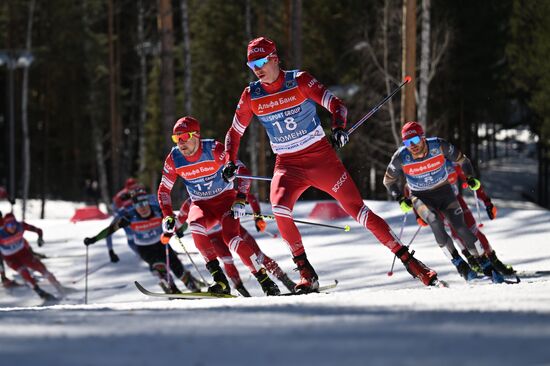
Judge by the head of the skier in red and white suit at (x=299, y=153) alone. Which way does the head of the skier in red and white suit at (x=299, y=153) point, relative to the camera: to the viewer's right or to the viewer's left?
to the viewer's left

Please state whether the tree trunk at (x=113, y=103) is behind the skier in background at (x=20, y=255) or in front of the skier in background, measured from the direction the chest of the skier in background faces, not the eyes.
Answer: behind

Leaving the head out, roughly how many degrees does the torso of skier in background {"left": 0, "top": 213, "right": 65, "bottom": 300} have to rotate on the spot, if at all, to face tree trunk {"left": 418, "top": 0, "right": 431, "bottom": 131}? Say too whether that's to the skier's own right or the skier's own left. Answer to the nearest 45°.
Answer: approximately 135° to the skier's own left

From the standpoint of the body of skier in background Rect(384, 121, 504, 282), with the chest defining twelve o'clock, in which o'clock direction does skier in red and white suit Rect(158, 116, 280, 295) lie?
The skier in red and white suit is roughly at 2 o'clock from the skier in background.

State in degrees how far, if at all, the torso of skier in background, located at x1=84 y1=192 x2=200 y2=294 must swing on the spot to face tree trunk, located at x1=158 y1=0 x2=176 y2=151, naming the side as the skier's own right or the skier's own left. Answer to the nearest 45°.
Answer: approximately 180°

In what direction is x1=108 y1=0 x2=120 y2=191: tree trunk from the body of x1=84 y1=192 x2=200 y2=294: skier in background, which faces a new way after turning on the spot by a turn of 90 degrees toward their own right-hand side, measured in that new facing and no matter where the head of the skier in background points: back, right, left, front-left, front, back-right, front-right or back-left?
right

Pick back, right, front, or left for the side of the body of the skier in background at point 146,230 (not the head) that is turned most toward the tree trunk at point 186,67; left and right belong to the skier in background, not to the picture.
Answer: back

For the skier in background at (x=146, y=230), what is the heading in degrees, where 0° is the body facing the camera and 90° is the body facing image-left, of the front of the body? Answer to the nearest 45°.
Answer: approximately 0°
